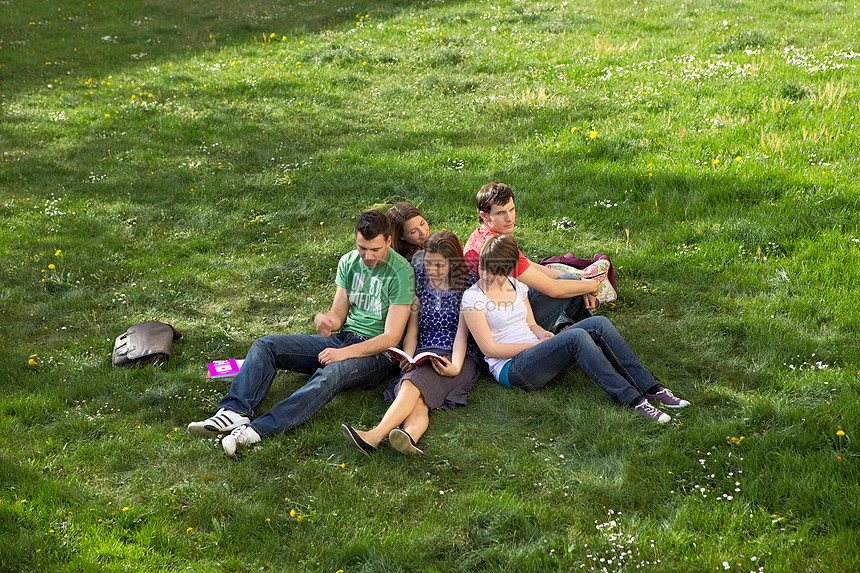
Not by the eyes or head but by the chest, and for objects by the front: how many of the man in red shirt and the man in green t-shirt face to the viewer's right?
1

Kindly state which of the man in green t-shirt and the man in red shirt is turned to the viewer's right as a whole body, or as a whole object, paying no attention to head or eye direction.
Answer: the man in red shirt

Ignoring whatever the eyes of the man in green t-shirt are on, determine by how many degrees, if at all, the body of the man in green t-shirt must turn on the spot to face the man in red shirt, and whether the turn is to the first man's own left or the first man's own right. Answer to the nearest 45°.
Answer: approximately 135° to the first man's own left

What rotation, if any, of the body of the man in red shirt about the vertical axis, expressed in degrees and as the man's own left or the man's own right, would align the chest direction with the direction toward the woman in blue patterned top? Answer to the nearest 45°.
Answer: approximately 135° to the man's own right

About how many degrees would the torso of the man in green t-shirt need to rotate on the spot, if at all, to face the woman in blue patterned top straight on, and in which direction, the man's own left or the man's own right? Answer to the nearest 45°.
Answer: approximately 135° to the man's own left

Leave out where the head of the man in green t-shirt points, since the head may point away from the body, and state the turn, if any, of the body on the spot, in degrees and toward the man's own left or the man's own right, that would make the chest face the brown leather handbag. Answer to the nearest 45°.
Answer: approximately 90° to the man's own right

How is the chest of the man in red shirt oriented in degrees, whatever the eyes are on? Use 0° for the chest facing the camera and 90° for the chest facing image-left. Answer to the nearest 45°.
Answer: approximately 270°

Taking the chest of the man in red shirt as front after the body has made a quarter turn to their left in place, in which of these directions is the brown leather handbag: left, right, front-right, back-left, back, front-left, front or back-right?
left
